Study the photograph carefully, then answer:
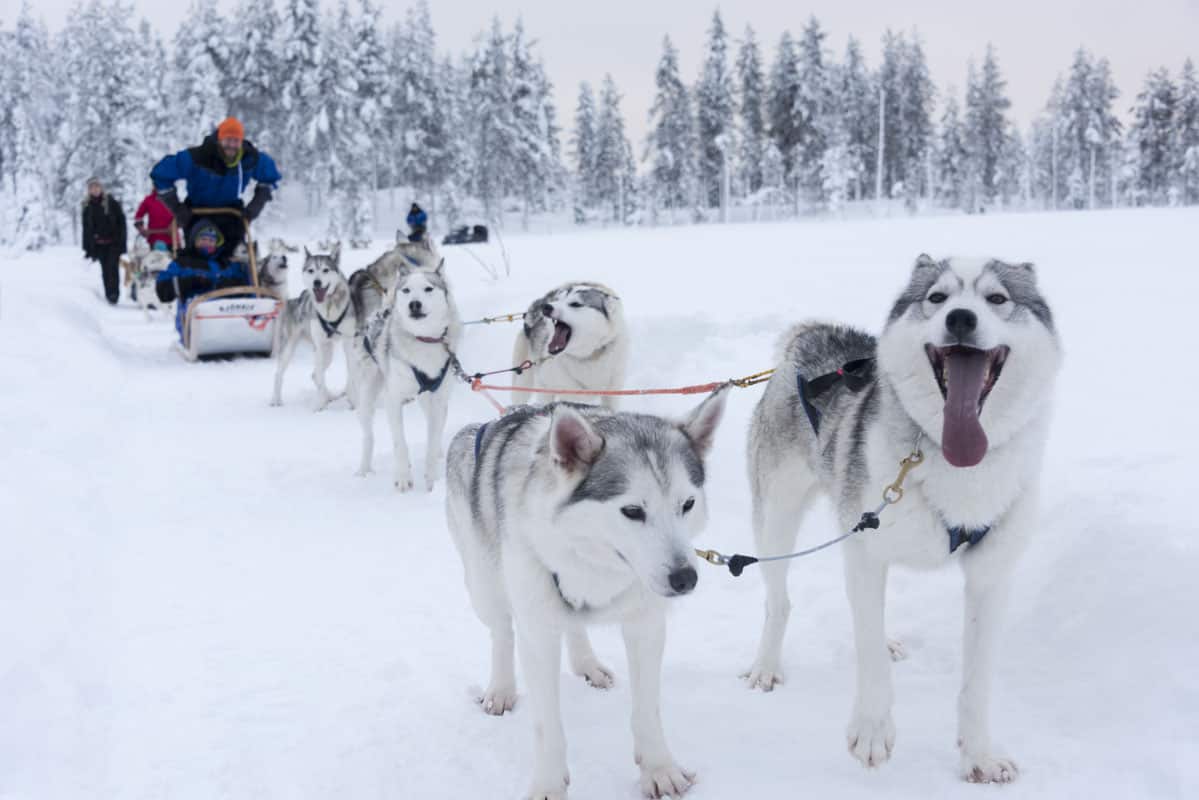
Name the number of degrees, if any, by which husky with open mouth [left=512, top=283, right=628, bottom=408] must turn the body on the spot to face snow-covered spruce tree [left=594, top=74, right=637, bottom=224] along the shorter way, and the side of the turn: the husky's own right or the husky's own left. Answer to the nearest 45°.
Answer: approximately 135° to the husky's own right

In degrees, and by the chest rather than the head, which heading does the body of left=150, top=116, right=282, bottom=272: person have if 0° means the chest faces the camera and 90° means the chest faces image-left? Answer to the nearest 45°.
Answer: approximately 0°

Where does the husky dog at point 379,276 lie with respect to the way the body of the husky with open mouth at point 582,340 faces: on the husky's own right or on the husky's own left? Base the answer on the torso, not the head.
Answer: on the husky's own right

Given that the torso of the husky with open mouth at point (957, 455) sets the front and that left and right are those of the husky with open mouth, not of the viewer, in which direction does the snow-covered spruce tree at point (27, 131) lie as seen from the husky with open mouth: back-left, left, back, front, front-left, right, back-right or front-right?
back

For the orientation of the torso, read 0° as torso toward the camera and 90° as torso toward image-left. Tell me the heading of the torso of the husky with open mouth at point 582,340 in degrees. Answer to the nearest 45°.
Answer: approximately 45°
